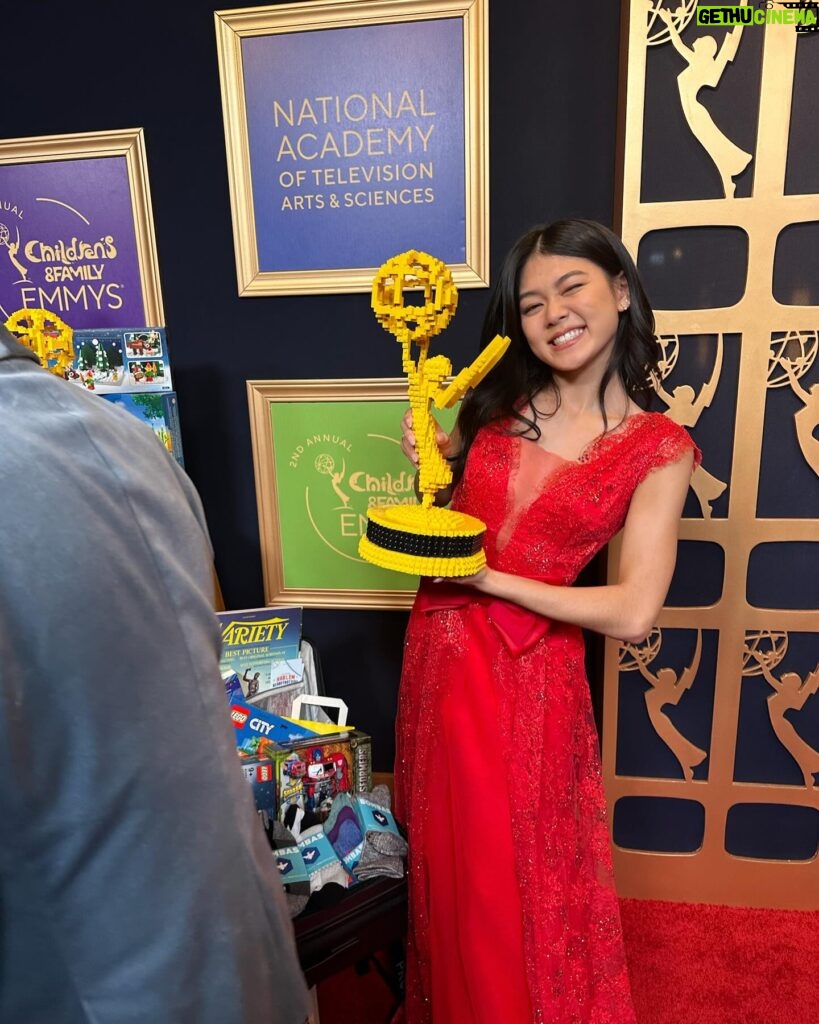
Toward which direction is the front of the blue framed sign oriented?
toward the camera

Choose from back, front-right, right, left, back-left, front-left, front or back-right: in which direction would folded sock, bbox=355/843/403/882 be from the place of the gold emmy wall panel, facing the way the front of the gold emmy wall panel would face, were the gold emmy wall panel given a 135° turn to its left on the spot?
back

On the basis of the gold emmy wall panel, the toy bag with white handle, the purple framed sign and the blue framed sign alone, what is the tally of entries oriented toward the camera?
4

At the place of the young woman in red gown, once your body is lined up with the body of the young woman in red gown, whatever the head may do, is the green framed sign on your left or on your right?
on your right

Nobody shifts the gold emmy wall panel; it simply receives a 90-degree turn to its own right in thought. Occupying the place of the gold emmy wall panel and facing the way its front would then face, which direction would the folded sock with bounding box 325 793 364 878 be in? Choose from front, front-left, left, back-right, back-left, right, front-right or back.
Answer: front-left

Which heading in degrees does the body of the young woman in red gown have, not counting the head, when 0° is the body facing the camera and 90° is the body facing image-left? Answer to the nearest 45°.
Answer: approximately 45°

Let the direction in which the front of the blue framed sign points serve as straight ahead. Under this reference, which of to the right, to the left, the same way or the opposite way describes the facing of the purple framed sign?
the same way

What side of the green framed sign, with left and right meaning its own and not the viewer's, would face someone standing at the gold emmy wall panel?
left

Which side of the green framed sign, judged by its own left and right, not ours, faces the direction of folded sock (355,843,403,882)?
front

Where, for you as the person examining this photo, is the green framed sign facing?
facing the viewer

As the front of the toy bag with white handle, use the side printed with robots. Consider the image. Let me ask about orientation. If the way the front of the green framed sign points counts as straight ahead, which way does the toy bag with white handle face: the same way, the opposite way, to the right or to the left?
the same way

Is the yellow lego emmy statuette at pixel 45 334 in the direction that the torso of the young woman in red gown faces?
no

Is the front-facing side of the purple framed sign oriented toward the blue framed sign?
no

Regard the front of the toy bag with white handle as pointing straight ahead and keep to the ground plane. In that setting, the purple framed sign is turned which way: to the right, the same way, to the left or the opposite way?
the same way

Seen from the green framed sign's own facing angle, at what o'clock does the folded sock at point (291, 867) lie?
The folded sock is roughly at 12 o'clock from the green framed sign.

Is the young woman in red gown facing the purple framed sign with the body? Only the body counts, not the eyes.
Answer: no
